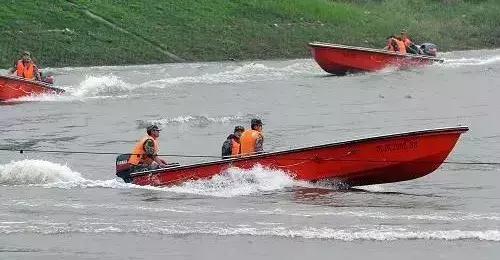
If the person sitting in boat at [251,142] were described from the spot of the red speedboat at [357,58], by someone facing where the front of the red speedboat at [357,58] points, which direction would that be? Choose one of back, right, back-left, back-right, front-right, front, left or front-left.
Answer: left

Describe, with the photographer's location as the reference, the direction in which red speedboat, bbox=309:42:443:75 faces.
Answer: facing to the left of the viewer

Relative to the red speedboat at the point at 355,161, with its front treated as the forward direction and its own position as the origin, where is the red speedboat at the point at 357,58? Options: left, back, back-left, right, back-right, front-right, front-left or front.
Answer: left

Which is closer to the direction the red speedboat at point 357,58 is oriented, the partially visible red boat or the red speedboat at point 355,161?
the partially visible red boat

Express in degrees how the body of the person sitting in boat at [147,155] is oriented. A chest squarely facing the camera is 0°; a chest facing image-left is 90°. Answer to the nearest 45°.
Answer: approximately 270°

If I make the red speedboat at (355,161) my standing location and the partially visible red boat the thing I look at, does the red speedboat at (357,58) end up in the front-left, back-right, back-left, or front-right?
front-right

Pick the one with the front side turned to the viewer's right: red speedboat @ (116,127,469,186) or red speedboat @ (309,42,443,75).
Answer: red speedboat @ (116,127,469,186)

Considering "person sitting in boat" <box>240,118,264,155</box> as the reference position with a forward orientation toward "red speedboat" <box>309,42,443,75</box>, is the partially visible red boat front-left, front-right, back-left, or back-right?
front-left

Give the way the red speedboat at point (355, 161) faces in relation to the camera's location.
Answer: facing to the right of the viewer

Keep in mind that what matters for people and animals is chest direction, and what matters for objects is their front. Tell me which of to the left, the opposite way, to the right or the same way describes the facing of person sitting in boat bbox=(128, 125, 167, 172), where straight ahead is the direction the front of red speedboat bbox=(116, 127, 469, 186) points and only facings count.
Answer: the same way

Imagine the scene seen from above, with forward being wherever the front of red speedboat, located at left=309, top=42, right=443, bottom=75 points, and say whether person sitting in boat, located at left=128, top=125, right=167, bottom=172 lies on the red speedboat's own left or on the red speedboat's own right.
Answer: on the red speedboat's own left

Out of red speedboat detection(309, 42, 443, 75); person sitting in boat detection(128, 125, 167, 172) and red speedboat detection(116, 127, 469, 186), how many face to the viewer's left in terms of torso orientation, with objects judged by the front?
1

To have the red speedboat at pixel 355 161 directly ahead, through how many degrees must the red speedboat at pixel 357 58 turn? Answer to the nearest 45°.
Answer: approximately 90° to its left

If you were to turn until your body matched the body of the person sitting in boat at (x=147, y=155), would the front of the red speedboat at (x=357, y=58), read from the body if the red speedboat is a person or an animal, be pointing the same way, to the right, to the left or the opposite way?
the opposite way
